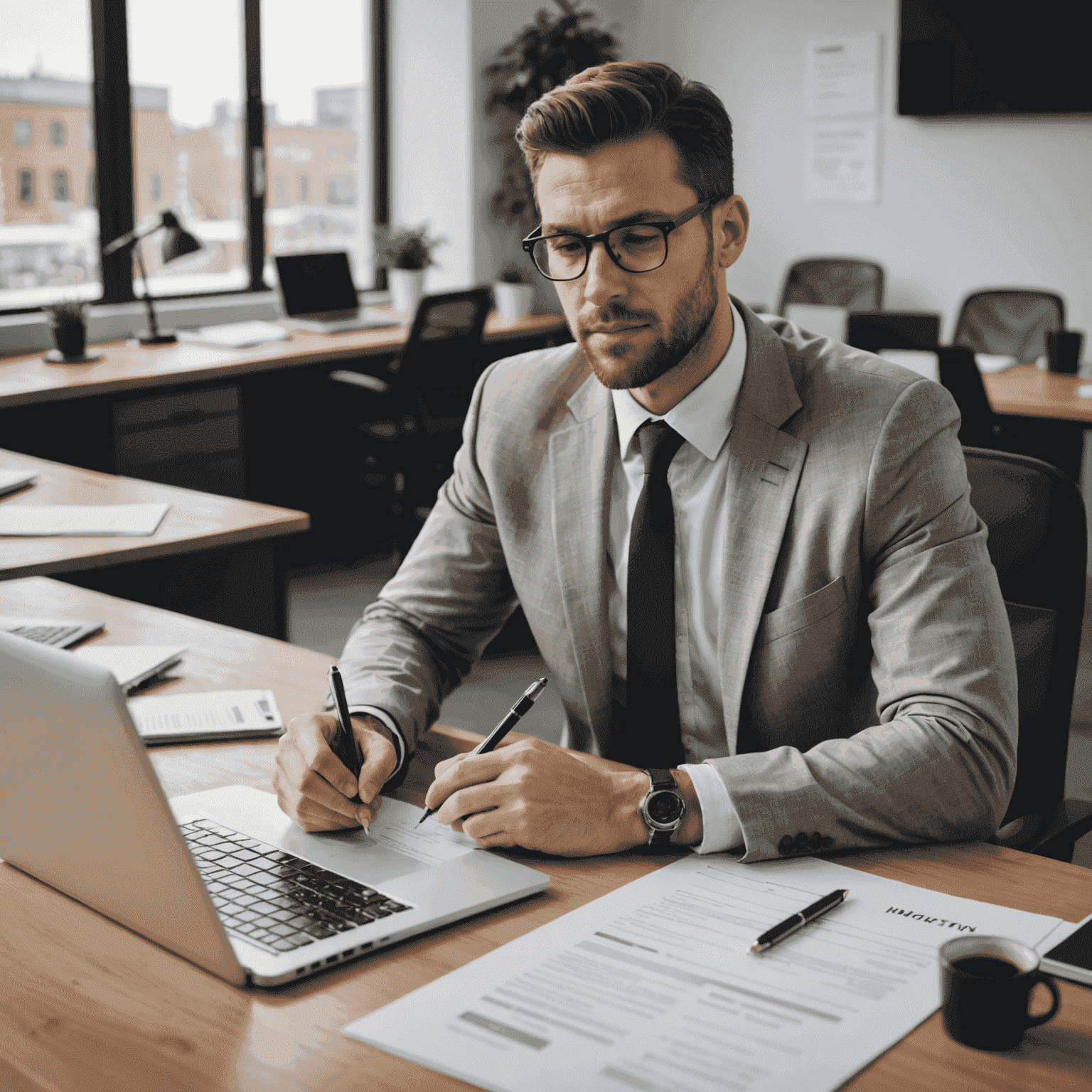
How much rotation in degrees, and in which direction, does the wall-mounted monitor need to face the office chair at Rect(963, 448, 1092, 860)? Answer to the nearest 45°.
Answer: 0° — it already faces it

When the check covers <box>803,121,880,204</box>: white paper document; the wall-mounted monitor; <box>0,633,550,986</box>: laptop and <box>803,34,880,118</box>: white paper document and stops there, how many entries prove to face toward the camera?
3

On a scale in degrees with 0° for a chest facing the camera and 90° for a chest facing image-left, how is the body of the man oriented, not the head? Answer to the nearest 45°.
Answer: approximately 45°

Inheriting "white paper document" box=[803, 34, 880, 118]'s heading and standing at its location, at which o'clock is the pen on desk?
The pen on desk is roughly at 12 o'clock from the white paper document.

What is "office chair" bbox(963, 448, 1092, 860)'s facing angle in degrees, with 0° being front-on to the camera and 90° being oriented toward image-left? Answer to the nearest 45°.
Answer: approximately 45°

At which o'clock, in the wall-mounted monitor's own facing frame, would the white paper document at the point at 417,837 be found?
The white paper document is roughly at 12 o'clock from the wall-mounted monitor.

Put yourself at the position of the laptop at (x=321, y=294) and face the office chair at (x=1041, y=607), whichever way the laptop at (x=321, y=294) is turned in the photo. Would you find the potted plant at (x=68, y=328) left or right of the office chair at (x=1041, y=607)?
right

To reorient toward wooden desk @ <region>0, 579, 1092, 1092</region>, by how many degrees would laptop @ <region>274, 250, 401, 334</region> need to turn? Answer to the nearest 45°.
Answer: approximately 45° to its right

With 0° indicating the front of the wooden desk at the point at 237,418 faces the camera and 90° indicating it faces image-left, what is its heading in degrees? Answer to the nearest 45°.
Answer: approximately 315°

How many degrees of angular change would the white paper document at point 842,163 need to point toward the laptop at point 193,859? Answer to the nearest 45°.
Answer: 0° — it already faces it

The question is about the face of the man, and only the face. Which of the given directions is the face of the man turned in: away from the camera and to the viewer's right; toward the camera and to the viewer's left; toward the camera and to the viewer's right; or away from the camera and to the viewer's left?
toward the camera and to the viewer's left
